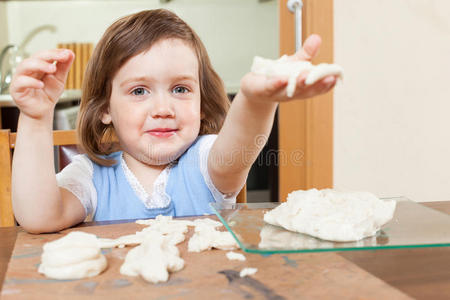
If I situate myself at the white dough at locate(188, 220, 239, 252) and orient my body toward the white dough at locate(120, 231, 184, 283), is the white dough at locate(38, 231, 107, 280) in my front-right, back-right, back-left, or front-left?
front-right

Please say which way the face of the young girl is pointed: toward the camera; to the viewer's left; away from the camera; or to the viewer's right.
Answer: toward the camera

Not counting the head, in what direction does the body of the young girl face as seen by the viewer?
toward the camera
